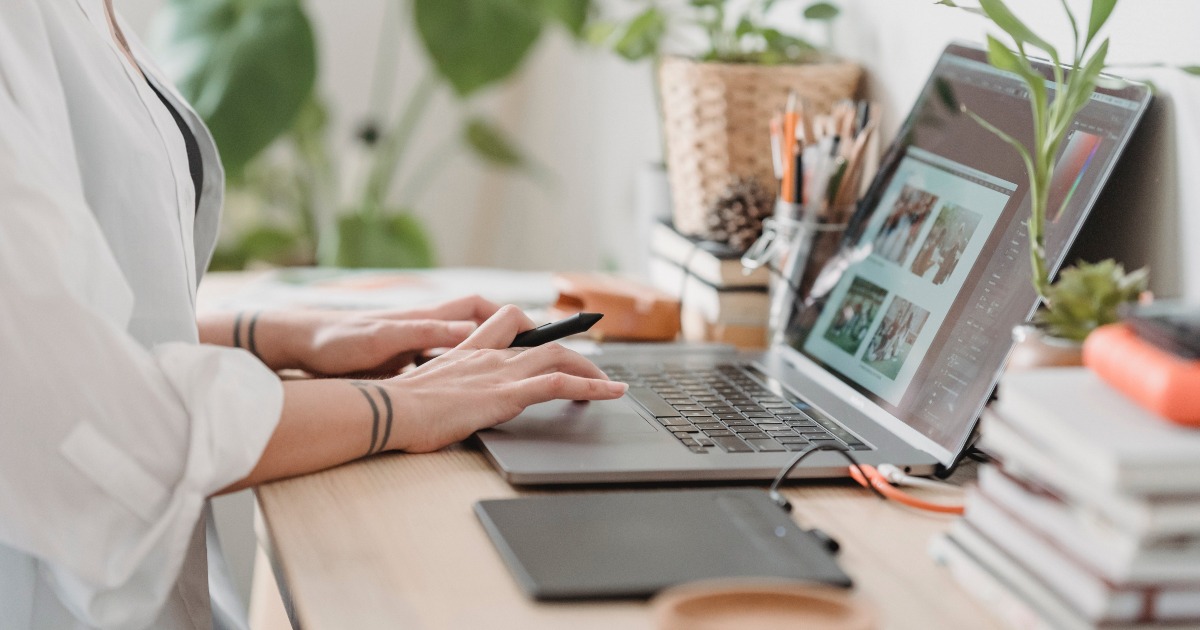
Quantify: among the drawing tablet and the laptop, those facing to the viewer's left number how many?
2

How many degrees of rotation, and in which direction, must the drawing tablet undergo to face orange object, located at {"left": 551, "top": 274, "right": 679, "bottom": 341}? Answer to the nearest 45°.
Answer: approximately 90° to its right

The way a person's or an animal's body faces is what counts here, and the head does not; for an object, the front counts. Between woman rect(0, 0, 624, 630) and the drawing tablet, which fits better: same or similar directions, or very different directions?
very different directions

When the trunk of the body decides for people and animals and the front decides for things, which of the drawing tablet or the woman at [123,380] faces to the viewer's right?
the woman

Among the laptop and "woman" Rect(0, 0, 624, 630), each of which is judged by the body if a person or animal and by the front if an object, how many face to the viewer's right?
1

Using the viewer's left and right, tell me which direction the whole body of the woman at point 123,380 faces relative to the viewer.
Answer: facing to the right of the viewer

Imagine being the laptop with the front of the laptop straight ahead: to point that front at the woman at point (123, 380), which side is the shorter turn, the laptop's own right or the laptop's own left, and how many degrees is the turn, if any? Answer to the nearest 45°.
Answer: approximately 45° to the laptop's own left

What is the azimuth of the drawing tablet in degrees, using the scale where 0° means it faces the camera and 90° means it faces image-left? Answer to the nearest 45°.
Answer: approximately 90°

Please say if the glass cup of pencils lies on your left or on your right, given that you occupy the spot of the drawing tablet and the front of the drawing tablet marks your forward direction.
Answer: on your right

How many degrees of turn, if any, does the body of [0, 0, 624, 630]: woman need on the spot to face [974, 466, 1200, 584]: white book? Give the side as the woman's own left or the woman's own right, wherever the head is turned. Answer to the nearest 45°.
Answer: approximately 45° to the woman's own right

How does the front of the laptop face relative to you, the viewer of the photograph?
facing to the left of the viewer
